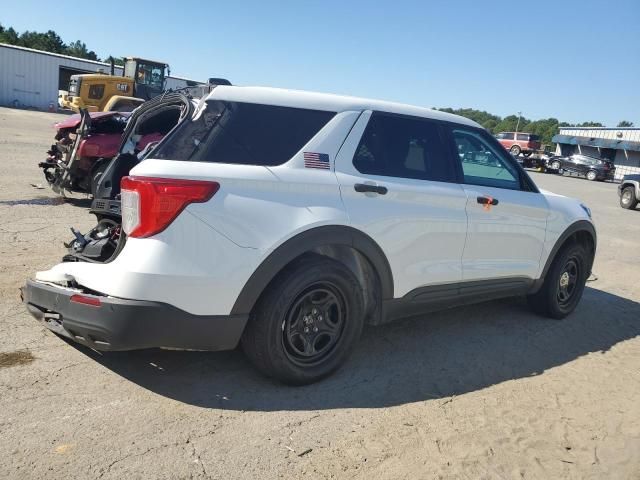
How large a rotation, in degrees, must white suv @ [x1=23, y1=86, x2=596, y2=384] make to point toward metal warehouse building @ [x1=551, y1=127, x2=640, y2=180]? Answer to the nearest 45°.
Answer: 0° — it already faces it

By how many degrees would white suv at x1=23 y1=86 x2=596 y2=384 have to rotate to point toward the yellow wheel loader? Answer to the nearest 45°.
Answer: approximately 45° to its left

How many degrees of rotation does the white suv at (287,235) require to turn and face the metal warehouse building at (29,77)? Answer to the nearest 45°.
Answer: approximately 90° to its left

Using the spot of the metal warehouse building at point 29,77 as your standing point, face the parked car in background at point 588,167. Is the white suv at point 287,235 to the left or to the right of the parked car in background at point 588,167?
right

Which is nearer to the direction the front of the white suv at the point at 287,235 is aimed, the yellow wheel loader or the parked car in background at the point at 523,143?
the parked car in background

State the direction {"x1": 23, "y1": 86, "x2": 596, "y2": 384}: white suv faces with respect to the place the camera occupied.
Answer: facing away from the viewer and to the right of the viewer
